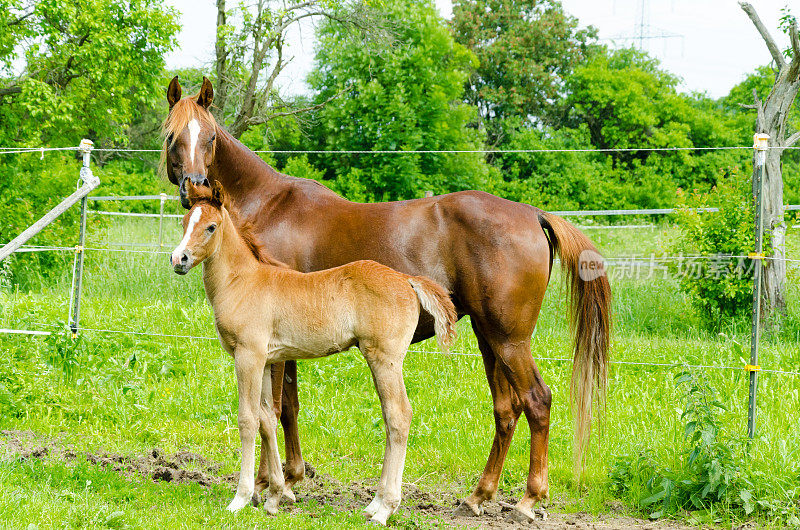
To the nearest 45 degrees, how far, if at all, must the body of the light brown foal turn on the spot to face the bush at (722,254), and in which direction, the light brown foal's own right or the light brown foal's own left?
approximately 135° to the light brown foal's own right

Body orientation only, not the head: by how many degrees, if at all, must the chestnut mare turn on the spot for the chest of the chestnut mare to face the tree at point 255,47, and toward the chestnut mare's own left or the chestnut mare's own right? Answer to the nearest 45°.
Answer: approximately 90° to the chestnut mare's own right

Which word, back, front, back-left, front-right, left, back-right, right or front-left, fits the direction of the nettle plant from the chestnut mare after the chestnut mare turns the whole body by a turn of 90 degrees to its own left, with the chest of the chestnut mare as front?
left

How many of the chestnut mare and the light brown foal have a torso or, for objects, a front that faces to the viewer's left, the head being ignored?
2

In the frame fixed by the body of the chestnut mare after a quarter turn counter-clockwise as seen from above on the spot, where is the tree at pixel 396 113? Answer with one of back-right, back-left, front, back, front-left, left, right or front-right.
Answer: back

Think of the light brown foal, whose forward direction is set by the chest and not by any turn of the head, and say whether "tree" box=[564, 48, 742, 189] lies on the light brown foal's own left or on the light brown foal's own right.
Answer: on the light brown foal's own right

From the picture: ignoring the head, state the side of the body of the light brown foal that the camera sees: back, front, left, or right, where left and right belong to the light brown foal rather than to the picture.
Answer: left

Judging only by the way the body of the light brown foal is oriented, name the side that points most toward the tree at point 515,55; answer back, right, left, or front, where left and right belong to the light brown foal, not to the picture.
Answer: right

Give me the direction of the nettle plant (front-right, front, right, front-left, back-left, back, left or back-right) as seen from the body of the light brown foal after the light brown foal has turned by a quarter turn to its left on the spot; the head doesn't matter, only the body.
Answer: left

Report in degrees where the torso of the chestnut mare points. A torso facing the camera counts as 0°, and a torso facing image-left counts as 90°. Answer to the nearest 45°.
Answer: approximately 90°

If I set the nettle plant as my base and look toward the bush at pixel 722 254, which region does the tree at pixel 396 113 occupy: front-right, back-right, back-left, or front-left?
front-left

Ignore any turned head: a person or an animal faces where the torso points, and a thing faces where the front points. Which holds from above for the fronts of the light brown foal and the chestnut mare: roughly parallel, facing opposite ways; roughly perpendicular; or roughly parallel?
roughly parallel
